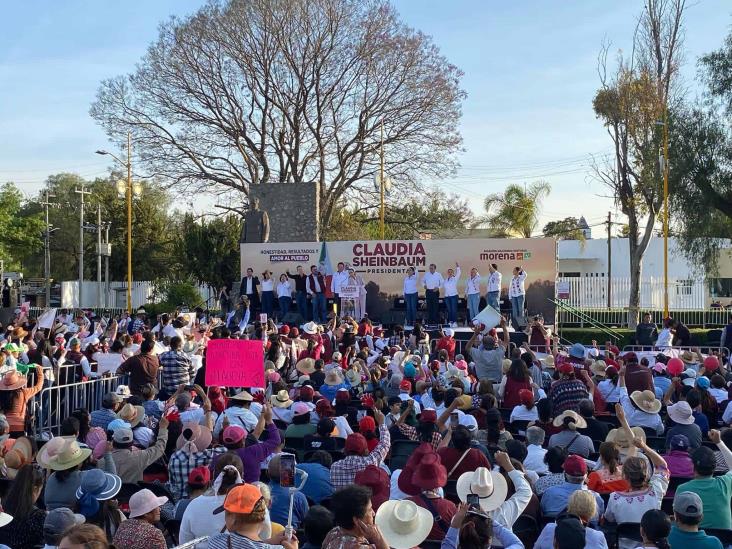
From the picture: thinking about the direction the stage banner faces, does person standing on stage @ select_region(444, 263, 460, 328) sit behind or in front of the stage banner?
in front

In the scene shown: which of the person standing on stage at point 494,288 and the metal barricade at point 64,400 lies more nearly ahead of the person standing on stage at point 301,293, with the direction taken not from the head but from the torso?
the metal barricade

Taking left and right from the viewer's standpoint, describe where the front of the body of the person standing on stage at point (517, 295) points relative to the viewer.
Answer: facing the viewer

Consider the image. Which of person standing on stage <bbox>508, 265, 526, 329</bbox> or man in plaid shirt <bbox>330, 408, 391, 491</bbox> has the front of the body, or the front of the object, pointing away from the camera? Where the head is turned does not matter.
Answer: the man in plaid shirt

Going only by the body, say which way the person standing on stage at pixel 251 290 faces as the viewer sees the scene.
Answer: toward the camera

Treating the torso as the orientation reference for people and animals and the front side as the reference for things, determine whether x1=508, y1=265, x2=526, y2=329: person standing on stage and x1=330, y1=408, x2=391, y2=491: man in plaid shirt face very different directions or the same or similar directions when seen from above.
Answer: very different directions

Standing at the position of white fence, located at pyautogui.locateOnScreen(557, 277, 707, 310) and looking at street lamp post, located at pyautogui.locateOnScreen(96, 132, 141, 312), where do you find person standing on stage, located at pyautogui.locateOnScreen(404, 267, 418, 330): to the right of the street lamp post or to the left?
left

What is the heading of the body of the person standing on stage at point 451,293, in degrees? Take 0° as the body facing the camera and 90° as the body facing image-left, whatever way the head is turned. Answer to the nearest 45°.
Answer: approximately 0°

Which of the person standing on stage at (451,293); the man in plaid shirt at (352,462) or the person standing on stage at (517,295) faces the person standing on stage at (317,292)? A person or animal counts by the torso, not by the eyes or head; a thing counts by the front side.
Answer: the man in plaid shirt

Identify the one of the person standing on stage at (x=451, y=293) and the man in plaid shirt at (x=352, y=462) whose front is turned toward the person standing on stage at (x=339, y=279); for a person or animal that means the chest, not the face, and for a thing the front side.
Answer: the man in plaid shirt

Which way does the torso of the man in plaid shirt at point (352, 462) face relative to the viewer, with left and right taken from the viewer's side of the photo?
facing away from the viewer

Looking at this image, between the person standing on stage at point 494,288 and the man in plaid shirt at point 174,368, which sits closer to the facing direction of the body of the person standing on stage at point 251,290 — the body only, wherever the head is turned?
the man in plaid shirt

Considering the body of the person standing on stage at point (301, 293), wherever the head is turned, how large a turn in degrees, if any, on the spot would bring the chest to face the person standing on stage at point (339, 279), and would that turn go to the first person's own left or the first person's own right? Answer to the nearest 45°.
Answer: approximately 45° to the first person's own left
